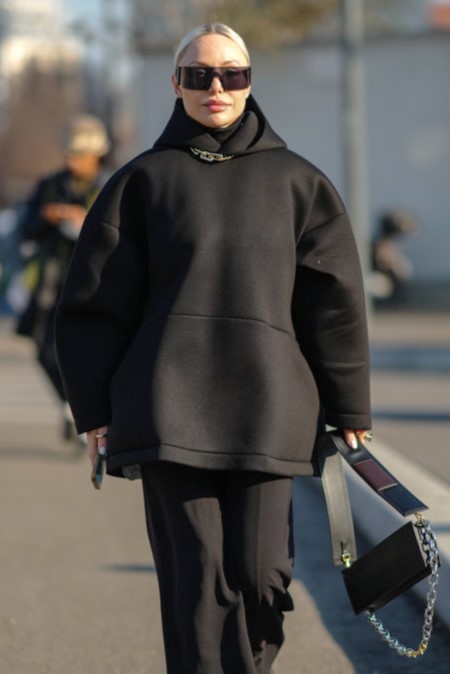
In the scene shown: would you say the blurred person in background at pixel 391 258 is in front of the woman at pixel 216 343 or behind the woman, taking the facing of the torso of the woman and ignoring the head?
behind

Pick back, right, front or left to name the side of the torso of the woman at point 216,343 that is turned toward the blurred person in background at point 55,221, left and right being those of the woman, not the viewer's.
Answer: back

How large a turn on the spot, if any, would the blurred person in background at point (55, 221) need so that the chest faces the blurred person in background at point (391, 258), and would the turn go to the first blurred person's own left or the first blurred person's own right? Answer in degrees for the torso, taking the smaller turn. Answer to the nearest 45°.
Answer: approximately 90° to the first blurred person's own left
